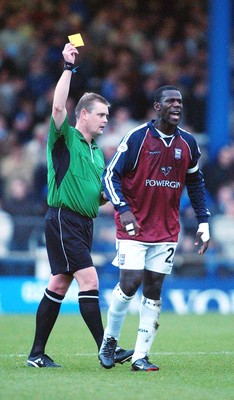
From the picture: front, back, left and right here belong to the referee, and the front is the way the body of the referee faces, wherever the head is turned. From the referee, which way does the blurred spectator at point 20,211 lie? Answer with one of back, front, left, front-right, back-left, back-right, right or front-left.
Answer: back-left

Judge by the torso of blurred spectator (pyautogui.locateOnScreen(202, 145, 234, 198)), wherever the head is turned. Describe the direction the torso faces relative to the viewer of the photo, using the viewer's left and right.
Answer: facing the viewer

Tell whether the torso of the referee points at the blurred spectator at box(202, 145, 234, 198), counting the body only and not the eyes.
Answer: no

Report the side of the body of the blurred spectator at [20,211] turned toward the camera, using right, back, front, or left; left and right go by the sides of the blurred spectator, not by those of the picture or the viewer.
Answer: front

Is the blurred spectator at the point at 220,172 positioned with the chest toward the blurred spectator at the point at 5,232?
no

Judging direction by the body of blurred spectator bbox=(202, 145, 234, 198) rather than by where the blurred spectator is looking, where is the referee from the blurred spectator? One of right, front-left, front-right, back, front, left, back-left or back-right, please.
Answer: front

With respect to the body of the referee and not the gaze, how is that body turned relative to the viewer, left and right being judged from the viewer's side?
facing the viewer and to the right of the viewer

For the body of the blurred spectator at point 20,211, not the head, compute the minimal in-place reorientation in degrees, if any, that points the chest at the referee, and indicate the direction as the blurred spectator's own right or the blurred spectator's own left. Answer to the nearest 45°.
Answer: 0° — they already face them
